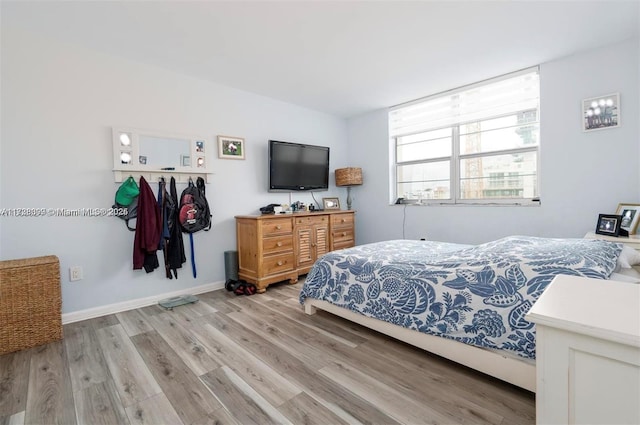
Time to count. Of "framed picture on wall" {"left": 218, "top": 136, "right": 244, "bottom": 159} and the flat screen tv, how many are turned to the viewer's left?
0

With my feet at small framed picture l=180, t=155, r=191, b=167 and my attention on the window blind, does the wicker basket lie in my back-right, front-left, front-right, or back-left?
back-right

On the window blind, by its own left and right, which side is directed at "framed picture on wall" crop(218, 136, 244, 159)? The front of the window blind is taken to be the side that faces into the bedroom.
front

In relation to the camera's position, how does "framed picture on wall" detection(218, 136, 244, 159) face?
facing the viewer and to the right of the viewer

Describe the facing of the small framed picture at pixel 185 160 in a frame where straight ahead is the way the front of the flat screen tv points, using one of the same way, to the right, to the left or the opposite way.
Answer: the same way

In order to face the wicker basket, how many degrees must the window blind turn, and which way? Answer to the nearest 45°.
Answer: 0° — it already faces it

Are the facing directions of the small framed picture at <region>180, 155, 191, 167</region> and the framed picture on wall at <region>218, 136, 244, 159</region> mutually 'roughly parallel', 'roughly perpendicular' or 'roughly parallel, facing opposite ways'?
roughly parallel

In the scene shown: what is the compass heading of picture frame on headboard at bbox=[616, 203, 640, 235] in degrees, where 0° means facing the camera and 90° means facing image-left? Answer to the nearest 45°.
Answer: approximately 45°

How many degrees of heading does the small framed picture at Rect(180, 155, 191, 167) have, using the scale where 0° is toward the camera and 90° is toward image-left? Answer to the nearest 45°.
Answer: approximately 315°

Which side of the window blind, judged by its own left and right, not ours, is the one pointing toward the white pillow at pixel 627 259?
left

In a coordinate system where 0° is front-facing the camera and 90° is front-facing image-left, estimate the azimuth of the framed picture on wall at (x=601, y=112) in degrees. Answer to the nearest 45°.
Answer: approximately 45°

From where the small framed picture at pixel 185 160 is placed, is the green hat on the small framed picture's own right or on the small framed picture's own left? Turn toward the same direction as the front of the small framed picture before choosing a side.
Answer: on the small framed picture's own right

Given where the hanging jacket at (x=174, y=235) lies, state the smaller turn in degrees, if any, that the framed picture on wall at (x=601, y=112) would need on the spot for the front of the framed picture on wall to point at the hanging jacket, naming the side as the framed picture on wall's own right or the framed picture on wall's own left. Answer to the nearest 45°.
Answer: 0° — it already faces it

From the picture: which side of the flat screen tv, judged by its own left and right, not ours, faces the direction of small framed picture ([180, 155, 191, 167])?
right

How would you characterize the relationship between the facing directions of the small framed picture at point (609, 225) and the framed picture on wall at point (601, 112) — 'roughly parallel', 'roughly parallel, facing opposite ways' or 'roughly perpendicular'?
roughly parallel
